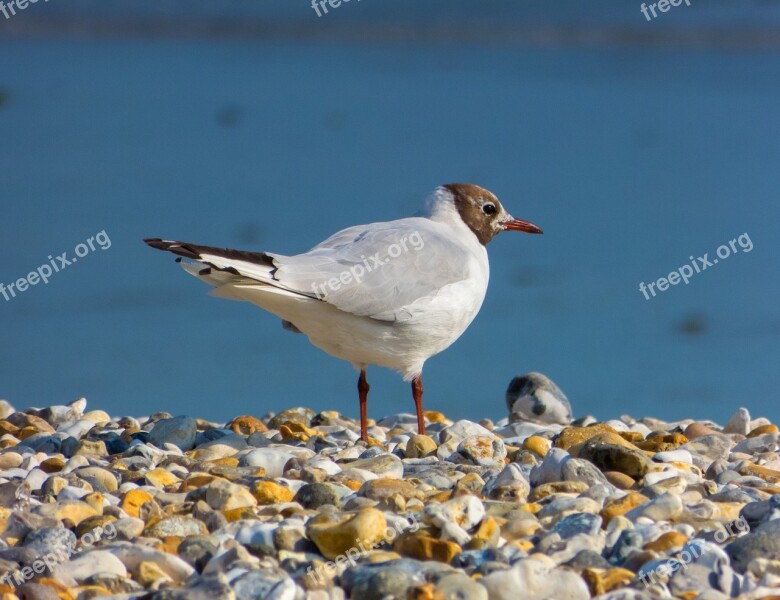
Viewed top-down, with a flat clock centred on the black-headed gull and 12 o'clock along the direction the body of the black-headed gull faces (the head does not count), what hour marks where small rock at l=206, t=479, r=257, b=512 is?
The small rock is roughly at 4 o'clock from the black-headed gull.

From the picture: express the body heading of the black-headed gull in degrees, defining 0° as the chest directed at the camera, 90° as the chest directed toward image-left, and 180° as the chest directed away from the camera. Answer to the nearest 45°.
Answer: approximately 270°

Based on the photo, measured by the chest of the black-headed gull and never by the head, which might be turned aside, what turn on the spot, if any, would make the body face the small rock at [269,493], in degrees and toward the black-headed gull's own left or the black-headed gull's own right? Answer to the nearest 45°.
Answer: approximately 135° to the black-headed gull's own right

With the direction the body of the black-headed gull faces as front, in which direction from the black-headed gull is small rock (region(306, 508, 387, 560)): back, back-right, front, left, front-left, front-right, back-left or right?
right

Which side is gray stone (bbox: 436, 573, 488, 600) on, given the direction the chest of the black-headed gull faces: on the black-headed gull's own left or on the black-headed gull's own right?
on the black-headed gull's own right

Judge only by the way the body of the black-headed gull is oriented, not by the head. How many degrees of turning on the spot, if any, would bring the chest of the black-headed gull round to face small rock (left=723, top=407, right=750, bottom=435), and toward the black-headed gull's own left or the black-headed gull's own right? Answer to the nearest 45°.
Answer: approximately 45° to the black-headed gull's own left
